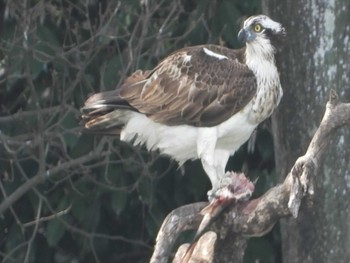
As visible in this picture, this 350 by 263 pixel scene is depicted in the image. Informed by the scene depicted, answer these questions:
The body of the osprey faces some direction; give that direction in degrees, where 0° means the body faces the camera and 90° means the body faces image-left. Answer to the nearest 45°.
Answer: approximately 270°

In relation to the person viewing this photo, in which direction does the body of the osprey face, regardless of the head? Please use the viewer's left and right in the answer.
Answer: facing to the right of the viewer
